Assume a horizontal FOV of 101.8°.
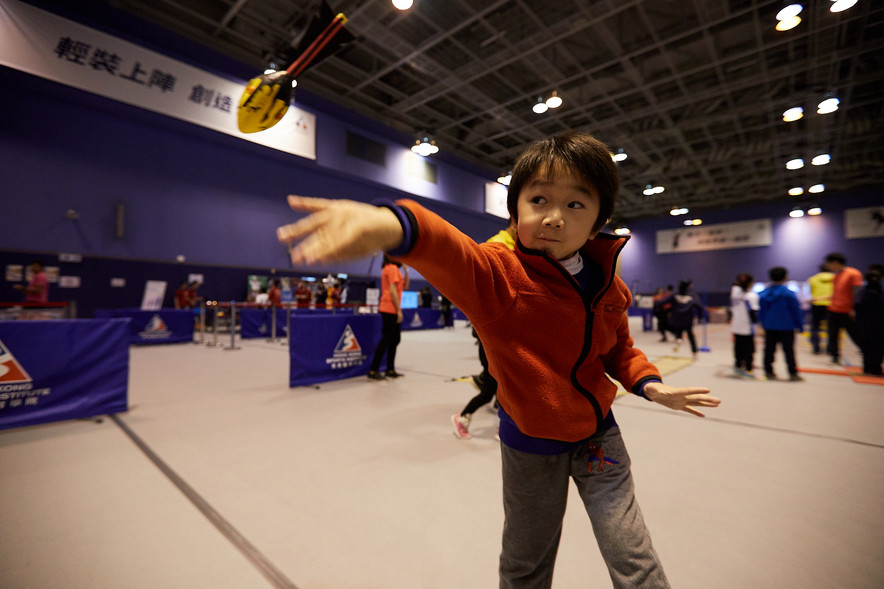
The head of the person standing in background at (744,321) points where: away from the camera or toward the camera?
away from the camera

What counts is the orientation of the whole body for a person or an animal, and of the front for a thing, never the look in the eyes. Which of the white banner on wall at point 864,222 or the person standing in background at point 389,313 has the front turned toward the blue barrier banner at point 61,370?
the white banner on wall

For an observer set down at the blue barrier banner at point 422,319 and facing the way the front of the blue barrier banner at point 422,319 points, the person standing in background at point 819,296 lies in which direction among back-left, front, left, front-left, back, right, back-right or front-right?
front-left

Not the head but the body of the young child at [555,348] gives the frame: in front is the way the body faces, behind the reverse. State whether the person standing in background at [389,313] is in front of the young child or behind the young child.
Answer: behind

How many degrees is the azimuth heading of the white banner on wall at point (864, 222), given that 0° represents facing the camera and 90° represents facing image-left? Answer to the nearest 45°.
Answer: approximately 0°

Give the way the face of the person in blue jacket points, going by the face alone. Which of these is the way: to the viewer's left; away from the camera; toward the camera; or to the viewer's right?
away from the camera

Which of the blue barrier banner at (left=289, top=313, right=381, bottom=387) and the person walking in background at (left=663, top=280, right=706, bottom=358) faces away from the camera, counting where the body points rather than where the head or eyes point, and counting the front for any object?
the person walking in background
